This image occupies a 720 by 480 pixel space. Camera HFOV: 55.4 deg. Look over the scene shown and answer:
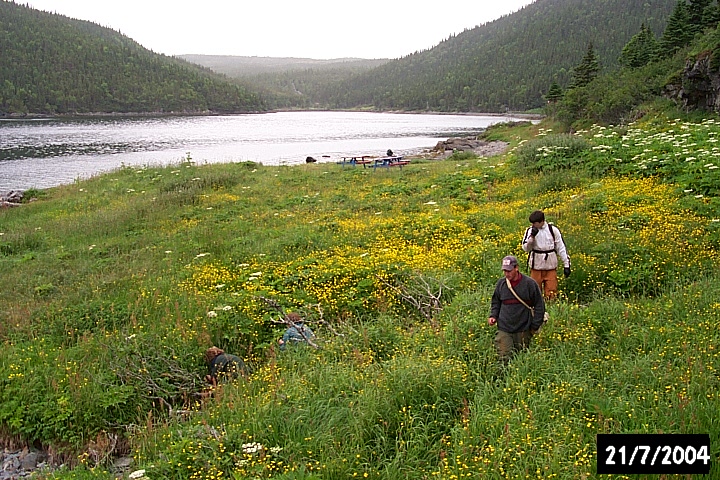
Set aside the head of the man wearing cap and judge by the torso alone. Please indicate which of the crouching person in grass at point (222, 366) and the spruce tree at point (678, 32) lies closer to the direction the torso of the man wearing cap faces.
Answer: the crouching person in grass

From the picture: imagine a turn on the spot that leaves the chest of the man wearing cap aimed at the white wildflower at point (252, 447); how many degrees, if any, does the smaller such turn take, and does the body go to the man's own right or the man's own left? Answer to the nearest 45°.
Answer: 0° — they already face it

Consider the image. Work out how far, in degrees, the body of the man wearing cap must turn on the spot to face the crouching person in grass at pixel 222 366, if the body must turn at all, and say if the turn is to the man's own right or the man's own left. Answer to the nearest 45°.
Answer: approximately 45° to the man's own right

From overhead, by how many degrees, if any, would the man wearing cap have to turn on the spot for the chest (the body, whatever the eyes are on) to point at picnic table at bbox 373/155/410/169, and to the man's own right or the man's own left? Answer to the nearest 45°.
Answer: approximately 135° to the man's own right

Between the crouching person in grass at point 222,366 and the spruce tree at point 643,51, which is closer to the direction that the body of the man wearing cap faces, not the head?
the crouching person in grass

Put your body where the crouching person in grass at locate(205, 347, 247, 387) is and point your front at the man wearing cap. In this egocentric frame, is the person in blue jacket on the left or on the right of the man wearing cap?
left

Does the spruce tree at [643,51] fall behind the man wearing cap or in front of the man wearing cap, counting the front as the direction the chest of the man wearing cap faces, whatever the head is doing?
behind

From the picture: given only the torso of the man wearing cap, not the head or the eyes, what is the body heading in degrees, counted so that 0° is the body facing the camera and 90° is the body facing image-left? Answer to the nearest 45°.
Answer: approximately 45°

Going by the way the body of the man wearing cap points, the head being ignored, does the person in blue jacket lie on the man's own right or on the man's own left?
on the man's own right
